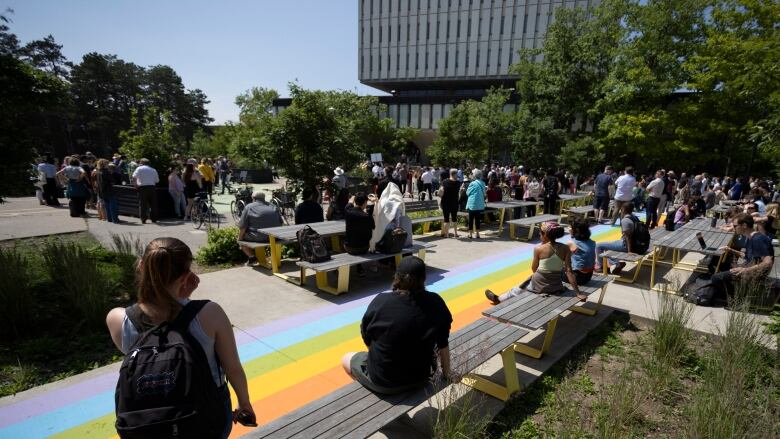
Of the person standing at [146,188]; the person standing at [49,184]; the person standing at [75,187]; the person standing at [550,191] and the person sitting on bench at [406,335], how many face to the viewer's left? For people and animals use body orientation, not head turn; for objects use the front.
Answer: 0

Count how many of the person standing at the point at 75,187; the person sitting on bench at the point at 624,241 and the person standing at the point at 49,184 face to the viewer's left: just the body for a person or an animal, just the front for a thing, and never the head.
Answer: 1

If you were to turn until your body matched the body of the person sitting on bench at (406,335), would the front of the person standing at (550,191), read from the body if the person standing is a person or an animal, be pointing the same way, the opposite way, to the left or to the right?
the same way

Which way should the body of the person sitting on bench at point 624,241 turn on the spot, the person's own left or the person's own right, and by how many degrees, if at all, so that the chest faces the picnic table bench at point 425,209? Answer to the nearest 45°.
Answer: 0° — they already face it

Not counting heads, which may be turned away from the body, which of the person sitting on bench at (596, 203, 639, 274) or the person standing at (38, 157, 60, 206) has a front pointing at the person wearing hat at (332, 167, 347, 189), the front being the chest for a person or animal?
the person sitting on bench

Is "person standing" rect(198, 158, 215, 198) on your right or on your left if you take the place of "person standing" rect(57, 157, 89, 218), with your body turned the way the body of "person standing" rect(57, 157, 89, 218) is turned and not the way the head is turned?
on your right

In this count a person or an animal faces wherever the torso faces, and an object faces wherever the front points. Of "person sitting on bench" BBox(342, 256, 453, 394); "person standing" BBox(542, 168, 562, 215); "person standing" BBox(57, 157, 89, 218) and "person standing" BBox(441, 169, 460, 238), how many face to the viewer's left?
0

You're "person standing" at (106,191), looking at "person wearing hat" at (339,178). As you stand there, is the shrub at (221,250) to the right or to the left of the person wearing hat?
right

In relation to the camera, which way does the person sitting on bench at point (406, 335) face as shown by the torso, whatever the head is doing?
away from the camera

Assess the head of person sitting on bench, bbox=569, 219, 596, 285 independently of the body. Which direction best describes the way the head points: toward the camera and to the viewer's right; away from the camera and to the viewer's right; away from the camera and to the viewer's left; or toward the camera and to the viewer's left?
away from the camera and to the viewer's left

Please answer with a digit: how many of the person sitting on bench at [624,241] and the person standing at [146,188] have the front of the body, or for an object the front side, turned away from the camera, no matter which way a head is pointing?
1

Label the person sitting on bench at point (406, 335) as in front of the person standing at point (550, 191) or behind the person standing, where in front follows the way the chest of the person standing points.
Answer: behind

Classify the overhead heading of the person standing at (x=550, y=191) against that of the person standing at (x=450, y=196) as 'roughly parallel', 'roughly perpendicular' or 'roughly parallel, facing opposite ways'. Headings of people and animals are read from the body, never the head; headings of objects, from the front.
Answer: roughly parallel

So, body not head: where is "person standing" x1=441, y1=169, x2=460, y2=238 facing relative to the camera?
away from the camera

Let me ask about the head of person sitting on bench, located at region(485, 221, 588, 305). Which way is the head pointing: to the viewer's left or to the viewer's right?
to the viewer's left

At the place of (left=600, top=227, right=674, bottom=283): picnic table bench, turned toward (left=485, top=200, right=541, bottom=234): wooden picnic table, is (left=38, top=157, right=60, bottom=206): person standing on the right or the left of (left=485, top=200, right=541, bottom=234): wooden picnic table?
left

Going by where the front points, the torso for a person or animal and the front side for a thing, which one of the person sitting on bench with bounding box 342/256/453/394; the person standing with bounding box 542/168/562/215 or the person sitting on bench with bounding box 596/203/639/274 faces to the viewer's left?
the person sitting on bench with bounding box 596/203/639/274

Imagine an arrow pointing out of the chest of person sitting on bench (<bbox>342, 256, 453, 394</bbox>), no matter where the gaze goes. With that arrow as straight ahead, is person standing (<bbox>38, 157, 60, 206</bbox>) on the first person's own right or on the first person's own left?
on the first person's own left

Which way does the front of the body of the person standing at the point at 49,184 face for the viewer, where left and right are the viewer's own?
facing away from the viewer and to the right of the viewer
